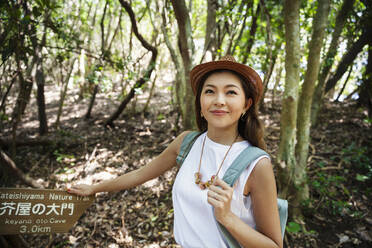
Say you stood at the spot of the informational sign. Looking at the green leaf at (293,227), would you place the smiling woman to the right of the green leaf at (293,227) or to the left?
right

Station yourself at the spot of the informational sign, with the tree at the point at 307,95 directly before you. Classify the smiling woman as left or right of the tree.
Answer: right

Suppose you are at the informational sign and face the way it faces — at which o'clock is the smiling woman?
The smiling woman is roughly at 10 o'clock from the informational sign.

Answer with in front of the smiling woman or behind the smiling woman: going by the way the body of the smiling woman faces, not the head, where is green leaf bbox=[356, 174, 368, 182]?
behind

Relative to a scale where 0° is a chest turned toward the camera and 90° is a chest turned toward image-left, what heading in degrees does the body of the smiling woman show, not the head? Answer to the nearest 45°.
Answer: approximately 45°

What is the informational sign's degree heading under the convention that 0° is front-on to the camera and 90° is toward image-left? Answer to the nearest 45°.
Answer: approximately 0°

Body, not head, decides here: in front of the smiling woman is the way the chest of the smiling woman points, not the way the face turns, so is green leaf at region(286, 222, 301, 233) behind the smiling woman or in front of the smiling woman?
behind

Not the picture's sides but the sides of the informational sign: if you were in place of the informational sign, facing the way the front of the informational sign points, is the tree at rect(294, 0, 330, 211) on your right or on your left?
on your left
